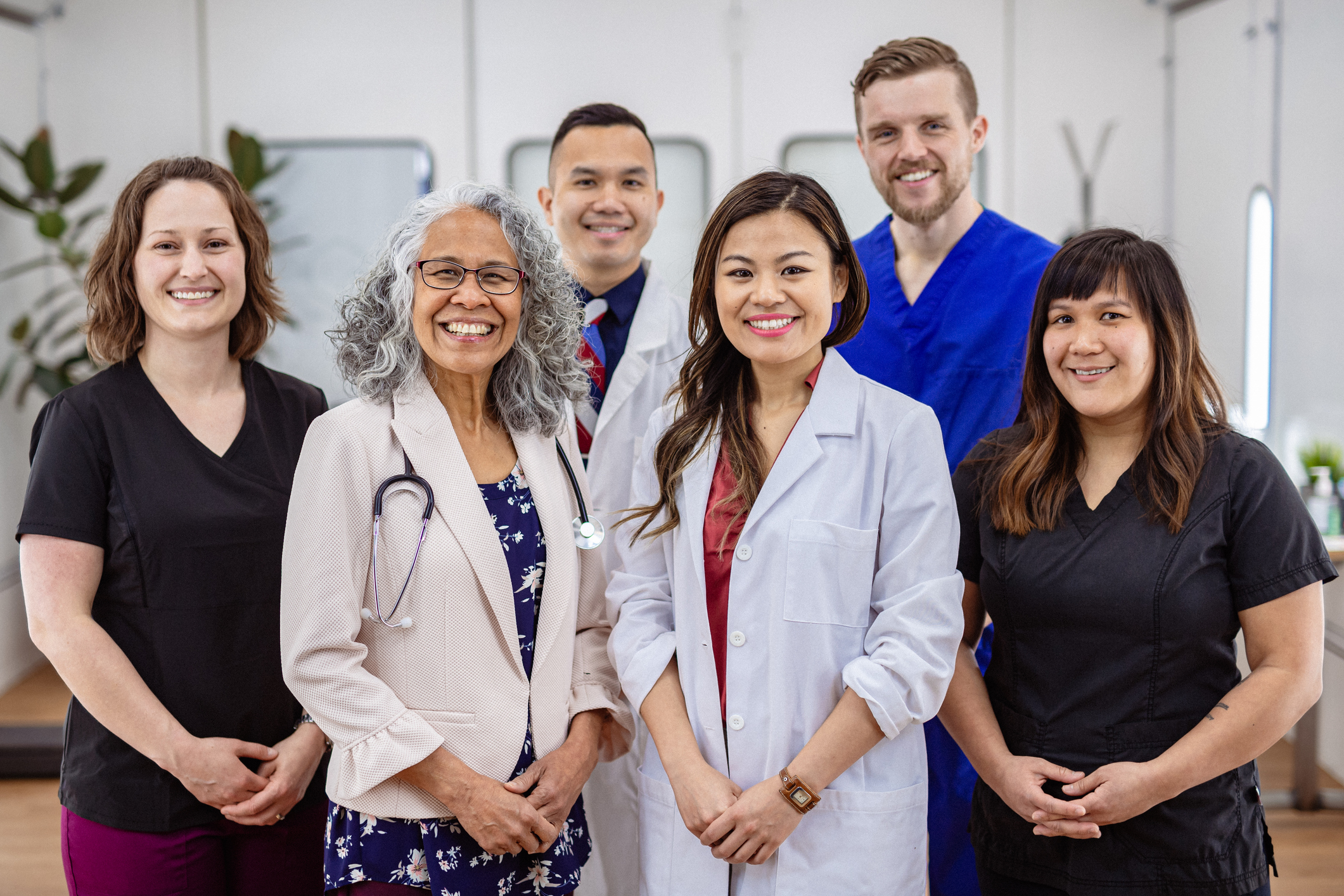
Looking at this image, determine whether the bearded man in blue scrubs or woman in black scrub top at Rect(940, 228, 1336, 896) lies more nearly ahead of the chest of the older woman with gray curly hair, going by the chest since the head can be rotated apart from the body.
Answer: the woman in black scrub top

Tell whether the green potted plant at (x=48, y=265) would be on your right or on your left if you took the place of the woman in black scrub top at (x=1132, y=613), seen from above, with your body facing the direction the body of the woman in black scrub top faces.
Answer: on your right

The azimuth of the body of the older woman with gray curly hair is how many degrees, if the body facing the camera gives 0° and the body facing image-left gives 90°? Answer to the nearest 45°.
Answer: approximately 315°

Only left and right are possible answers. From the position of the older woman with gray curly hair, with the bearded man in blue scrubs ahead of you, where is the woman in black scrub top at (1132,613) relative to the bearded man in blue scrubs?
right

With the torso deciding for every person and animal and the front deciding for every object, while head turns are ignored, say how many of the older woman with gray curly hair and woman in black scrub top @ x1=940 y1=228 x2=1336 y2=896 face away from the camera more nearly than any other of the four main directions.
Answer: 0
